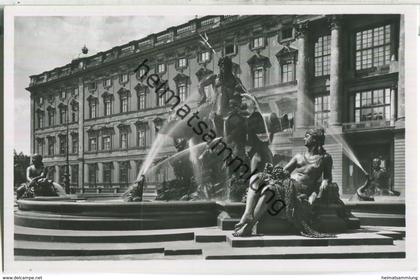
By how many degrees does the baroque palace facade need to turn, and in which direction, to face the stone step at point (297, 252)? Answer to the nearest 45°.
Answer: approximately 45° to its left

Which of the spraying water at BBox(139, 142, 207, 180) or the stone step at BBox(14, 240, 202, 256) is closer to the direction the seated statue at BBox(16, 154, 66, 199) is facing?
the stone step

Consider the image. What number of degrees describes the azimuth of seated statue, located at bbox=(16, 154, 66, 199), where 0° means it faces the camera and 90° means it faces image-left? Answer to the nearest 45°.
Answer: approximately 45°

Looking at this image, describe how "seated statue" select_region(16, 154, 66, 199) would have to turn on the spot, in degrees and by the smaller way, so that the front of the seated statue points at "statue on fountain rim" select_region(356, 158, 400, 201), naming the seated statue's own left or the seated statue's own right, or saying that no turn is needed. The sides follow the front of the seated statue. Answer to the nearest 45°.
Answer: approximately 135° to the seated statue's own left

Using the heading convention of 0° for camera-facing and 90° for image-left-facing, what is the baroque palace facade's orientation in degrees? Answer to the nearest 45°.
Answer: approximately 45°

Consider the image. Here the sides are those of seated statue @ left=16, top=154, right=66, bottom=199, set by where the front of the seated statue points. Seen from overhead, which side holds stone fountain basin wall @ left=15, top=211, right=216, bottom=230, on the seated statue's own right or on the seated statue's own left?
on the seated statue's own left

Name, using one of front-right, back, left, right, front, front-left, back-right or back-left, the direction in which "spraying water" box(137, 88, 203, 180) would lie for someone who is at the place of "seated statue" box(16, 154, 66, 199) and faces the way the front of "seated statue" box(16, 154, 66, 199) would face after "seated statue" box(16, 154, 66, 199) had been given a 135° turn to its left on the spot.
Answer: front
